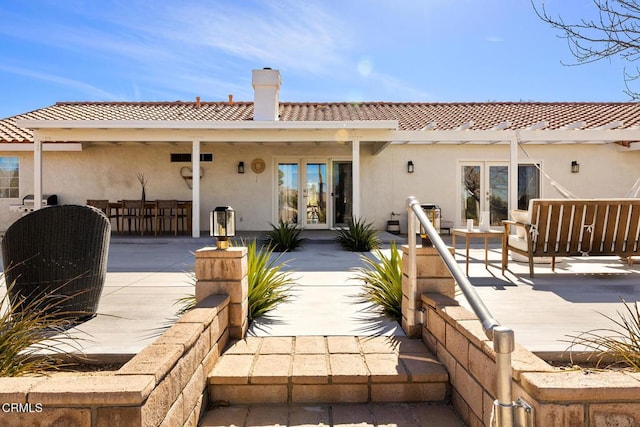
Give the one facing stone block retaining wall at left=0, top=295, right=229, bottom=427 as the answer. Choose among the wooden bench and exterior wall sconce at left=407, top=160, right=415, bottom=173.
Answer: the exterior wall sconce

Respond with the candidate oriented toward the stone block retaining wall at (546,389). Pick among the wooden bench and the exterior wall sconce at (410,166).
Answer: the exterior wall sconce

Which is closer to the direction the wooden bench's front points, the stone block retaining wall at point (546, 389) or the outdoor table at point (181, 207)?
the outdoor table

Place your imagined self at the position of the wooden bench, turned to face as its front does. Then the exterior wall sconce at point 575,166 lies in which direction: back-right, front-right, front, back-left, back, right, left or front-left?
front-right

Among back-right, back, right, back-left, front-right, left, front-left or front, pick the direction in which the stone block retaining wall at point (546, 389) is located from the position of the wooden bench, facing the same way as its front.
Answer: back-left

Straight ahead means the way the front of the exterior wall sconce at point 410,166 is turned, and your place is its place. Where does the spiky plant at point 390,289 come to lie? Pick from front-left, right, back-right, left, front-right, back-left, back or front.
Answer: front

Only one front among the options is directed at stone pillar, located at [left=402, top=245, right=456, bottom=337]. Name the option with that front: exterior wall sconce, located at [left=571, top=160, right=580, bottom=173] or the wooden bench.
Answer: the exterior wall sconce

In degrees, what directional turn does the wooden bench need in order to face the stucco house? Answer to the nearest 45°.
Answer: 0° — it already faces it

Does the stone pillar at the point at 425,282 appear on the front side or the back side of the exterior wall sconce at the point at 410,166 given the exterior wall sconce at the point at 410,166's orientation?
on the front side

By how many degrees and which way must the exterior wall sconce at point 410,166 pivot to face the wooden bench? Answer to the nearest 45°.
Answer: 0° — it already faces it

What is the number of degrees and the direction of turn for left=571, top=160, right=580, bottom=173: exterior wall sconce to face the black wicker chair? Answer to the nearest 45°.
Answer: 0° — it already faces it

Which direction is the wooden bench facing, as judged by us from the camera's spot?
facing away from the viewer and to the left of the viewer

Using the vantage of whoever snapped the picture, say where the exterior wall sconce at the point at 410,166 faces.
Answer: facing the viewer

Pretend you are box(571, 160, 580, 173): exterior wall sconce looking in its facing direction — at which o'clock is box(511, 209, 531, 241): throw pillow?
The throw pillow is roughly at 12 o'clock from the exterior wall sconce.

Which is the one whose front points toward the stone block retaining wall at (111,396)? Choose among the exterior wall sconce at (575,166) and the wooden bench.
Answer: the exterior wall sconce

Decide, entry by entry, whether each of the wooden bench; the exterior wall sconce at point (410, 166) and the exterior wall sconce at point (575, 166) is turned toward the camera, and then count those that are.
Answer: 2

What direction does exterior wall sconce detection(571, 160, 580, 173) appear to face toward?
toward the camera

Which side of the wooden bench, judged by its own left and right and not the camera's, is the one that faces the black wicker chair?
left
